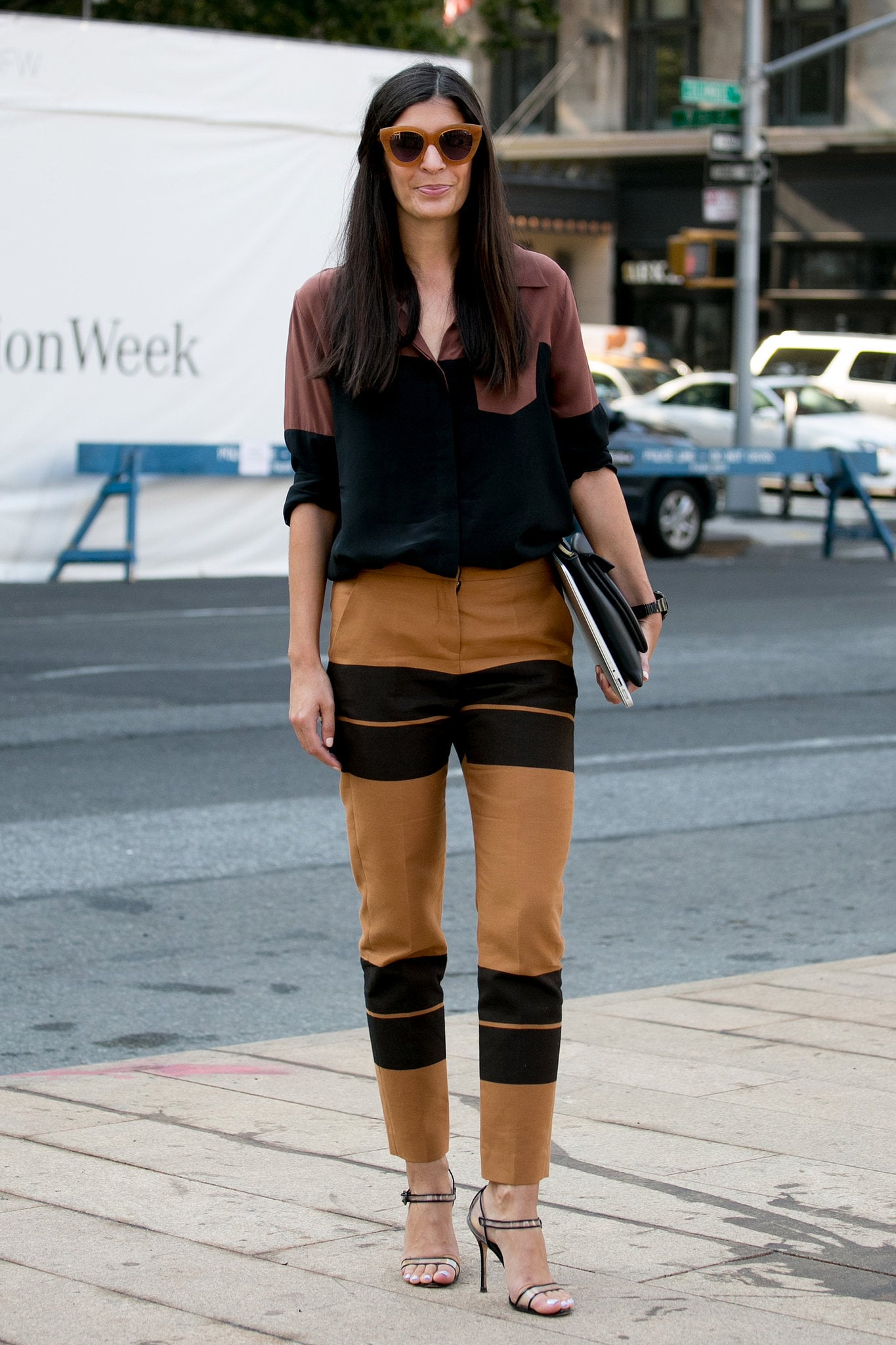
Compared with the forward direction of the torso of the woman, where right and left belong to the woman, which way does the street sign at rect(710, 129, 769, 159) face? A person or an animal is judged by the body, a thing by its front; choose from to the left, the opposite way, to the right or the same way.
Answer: the same way

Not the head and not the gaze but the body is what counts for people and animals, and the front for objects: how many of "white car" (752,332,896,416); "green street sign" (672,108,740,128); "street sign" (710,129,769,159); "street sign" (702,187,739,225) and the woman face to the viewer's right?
1

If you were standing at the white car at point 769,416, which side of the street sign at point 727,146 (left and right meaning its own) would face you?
back

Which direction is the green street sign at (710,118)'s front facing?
toward the camera

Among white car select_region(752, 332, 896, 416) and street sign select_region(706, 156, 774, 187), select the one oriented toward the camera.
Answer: the street sign

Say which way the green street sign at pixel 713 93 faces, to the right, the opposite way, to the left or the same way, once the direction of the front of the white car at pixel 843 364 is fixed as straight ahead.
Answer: to the right

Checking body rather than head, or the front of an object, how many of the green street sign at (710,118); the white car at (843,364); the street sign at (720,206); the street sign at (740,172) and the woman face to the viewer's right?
1

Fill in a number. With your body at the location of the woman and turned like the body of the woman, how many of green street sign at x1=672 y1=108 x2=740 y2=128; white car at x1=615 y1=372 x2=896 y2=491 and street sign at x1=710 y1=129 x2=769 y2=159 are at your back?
3

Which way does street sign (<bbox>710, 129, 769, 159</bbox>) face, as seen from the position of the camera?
facing the viewer

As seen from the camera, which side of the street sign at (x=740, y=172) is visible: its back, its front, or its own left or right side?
front

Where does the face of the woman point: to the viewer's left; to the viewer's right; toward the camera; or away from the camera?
toward the camera

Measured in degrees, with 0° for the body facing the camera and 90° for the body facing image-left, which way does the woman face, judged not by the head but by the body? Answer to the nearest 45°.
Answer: approximately 0°

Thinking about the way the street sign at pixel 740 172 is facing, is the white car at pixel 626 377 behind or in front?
behind

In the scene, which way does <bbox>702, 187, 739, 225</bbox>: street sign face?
toward the camera

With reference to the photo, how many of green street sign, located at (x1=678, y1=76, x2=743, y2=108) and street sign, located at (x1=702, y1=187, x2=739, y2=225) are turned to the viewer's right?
0

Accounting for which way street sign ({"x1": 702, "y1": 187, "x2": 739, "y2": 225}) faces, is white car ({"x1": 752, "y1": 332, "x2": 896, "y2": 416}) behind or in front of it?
behind
